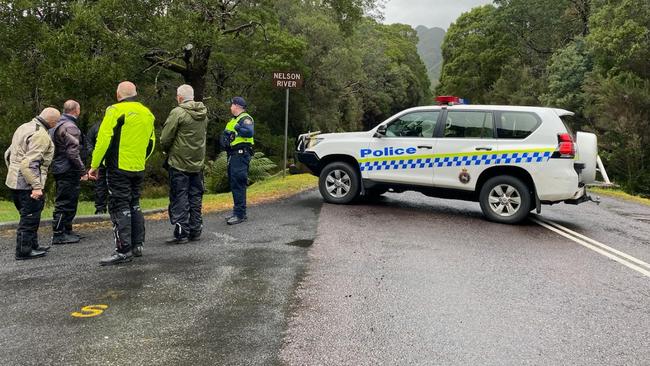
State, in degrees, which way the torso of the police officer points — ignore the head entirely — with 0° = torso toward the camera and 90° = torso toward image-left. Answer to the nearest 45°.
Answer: approximately 45°

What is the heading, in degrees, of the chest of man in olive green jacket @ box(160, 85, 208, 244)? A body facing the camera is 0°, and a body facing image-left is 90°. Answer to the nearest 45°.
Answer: approximately 135°

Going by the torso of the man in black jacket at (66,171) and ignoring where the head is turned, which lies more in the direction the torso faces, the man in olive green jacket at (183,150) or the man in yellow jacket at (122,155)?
the man in olive green jacket

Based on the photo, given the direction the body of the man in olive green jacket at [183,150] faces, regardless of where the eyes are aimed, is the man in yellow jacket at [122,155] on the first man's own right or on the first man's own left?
on the first man's own left

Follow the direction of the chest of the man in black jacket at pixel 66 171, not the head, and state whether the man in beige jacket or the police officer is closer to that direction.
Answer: the police officer

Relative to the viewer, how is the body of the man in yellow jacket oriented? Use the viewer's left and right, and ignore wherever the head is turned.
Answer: facing away from the viewer and to the left of the viewer

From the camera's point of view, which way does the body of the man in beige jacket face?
to the viewer's right

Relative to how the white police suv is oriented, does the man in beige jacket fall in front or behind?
in front

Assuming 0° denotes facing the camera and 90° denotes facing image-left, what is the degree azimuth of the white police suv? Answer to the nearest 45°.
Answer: approximately 90°

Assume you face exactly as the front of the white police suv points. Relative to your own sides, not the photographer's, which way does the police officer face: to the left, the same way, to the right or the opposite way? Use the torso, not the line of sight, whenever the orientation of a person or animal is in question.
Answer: to the left

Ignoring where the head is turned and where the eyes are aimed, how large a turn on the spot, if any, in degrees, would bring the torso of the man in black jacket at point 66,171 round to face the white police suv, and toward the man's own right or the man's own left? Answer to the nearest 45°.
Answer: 0° — they already face it

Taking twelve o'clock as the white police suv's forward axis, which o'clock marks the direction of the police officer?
The police officer is roughly at 11 o'clock from the white police suv.
